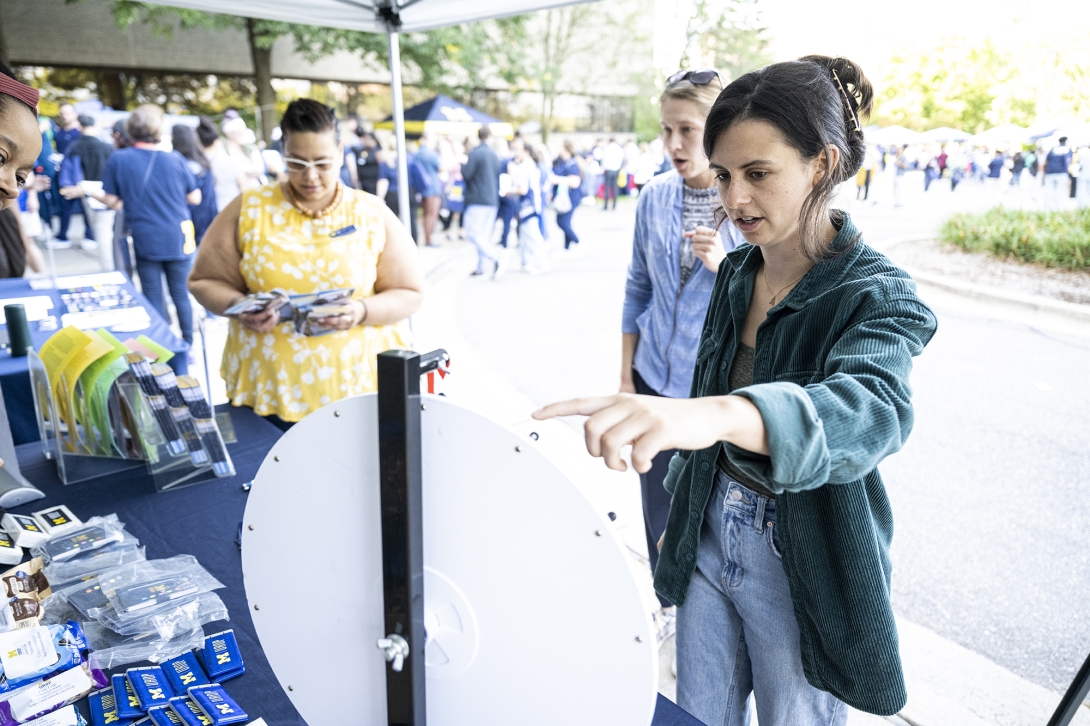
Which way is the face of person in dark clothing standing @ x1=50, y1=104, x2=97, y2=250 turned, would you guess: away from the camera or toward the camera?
toward the camera

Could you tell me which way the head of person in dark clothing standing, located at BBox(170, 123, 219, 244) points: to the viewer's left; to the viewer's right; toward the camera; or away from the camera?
away from the camera

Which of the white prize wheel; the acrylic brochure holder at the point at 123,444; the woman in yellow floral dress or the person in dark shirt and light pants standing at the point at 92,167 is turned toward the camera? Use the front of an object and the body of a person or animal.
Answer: the woman in yellow floral dress

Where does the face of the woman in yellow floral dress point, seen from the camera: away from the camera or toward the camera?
toward the camera

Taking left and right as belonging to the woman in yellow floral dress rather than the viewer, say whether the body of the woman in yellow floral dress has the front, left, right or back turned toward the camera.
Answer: front
